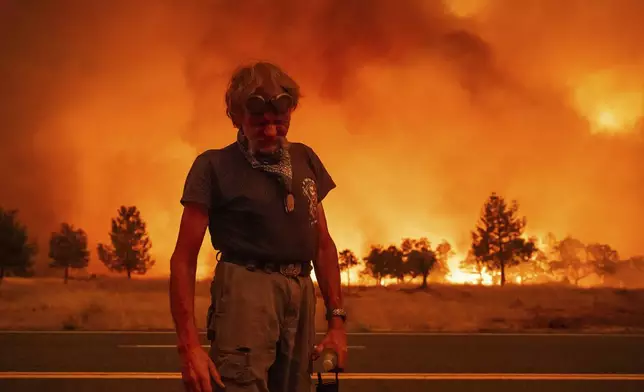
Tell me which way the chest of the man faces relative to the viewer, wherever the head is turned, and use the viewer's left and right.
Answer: facing the viewer and to the right of the viewer

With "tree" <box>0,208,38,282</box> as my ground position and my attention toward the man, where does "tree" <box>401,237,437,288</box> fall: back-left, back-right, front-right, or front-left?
front-left

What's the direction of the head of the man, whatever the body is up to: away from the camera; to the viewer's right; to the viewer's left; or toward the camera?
toward the camera

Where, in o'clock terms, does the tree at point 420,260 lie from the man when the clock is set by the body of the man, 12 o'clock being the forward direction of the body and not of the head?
The tree is roughly at 8 o'clock from the man.

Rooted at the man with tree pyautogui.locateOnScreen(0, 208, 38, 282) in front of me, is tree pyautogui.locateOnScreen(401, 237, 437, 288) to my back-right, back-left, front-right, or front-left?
front-right
